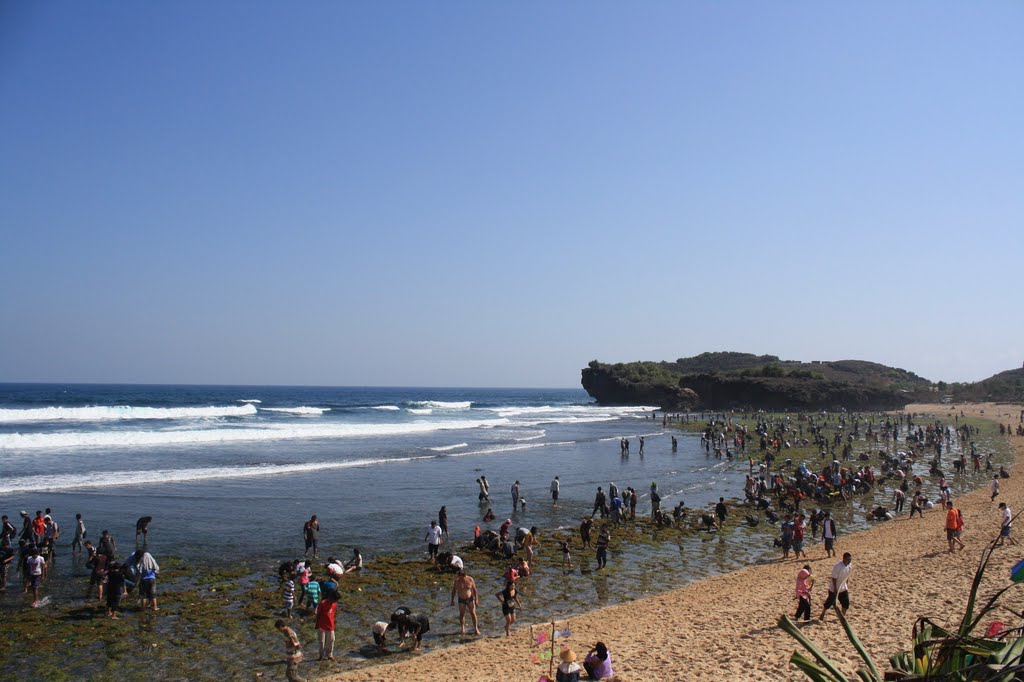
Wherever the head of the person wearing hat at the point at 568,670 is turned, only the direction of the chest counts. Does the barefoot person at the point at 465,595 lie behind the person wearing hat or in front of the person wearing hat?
in front

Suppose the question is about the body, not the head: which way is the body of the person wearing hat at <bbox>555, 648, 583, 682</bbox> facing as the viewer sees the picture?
away from the camera

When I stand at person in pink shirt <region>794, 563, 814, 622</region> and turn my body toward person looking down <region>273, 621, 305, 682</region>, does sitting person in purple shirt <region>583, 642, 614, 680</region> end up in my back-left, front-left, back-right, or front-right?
front-left

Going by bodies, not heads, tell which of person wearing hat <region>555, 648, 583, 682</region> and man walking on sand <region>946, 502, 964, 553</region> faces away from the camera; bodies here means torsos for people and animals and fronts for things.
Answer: the person wearing hat

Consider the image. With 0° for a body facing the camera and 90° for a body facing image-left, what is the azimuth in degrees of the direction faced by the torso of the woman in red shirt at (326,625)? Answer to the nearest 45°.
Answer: approximately 225°

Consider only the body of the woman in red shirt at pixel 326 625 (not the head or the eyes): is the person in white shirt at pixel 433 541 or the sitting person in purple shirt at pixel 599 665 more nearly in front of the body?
the person in white shirt

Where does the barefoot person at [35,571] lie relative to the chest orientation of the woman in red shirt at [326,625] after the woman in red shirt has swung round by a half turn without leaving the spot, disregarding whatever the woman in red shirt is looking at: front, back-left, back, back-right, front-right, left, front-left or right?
right

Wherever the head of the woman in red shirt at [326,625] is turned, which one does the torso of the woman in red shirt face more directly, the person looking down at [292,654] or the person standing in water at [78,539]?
the person standing in water

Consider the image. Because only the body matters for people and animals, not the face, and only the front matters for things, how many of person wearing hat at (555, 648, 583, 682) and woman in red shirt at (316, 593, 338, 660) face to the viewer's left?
0
